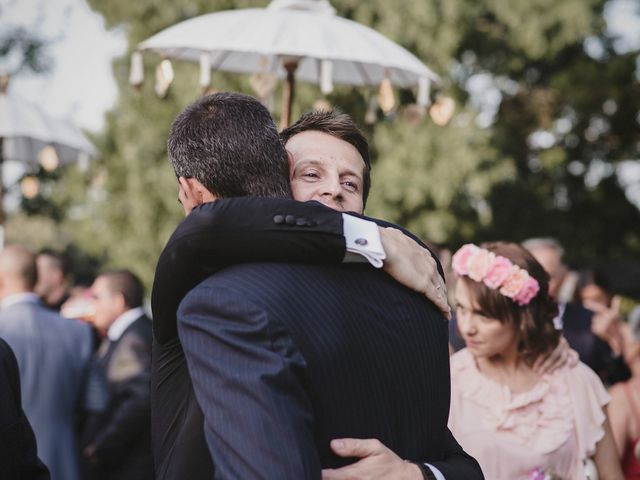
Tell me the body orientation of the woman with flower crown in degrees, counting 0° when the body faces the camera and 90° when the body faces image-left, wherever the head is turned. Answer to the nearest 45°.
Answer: approximately 45°

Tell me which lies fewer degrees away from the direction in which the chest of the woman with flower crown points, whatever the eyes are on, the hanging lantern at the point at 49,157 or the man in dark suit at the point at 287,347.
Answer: the man in dark suit

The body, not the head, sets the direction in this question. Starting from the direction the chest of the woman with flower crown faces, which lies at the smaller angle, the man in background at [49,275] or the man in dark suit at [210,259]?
the man in dark suit
